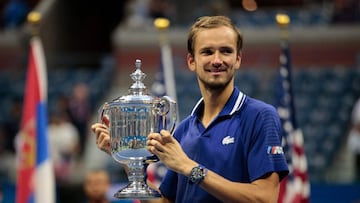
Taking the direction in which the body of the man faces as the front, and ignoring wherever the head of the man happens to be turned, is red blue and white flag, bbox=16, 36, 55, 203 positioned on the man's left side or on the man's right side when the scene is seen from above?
on the man's right side

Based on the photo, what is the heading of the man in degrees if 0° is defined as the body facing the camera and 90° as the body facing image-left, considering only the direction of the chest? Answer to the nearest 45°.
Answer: approximately 45°

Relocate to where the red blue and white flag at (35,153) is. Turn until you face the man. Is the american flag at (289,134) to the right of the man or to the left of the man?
left
